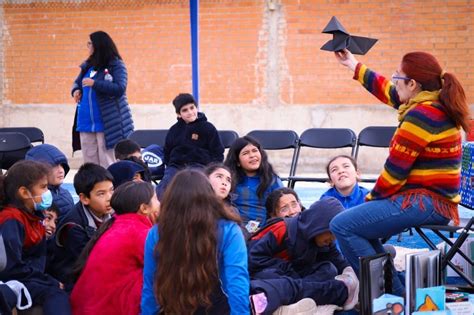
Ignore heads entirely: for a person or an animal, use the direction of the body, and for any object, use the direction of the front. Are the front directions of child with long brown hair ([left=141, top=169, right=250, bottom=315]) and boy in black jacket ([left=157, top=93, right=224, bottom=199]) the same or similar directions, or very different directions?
very different directions

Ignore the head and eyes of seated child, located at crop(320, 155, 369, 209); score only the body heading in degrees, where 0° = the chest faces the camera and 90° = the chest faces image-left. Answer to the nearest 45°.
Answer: approximately 0°

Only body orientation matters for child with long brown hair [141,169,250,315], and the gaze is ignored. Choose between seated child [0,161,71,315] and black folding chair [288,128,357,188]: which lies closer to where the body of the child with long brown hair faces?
the black folding chair

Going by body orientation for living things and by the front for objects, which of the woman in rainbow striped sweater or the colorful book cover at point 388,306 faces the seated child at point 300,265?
the woman in rainbow striped sweater

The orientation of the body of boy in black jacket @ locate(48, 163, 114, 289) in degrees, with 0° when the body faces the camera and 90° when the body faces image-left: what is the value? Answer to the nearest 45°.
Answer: approximately 315°

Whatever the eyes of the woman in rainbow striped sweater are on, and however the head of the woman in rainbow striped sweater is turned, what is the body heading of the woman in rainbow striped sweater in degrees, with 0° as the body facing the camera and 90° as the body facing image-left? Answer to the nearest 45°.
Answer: approximately 90°

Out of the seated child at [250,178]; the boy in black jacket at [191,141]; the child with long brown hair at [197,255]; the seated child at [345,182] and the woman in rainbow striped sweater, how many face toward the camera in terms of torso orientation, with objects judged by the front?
3

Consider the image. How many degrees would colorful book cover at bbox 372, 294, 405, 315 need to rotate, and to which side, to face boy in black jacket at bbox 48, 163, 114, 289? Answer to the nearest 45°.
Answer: approximately 90° to its right

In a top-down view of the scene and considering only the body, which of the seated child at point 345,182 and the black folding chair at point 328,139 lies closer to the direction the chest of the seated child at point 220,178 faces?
the seated child

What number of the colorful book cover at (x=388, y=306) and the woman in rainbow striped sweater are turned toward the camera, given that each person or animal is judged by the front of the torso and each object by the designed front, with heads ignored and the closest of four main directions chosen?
1
